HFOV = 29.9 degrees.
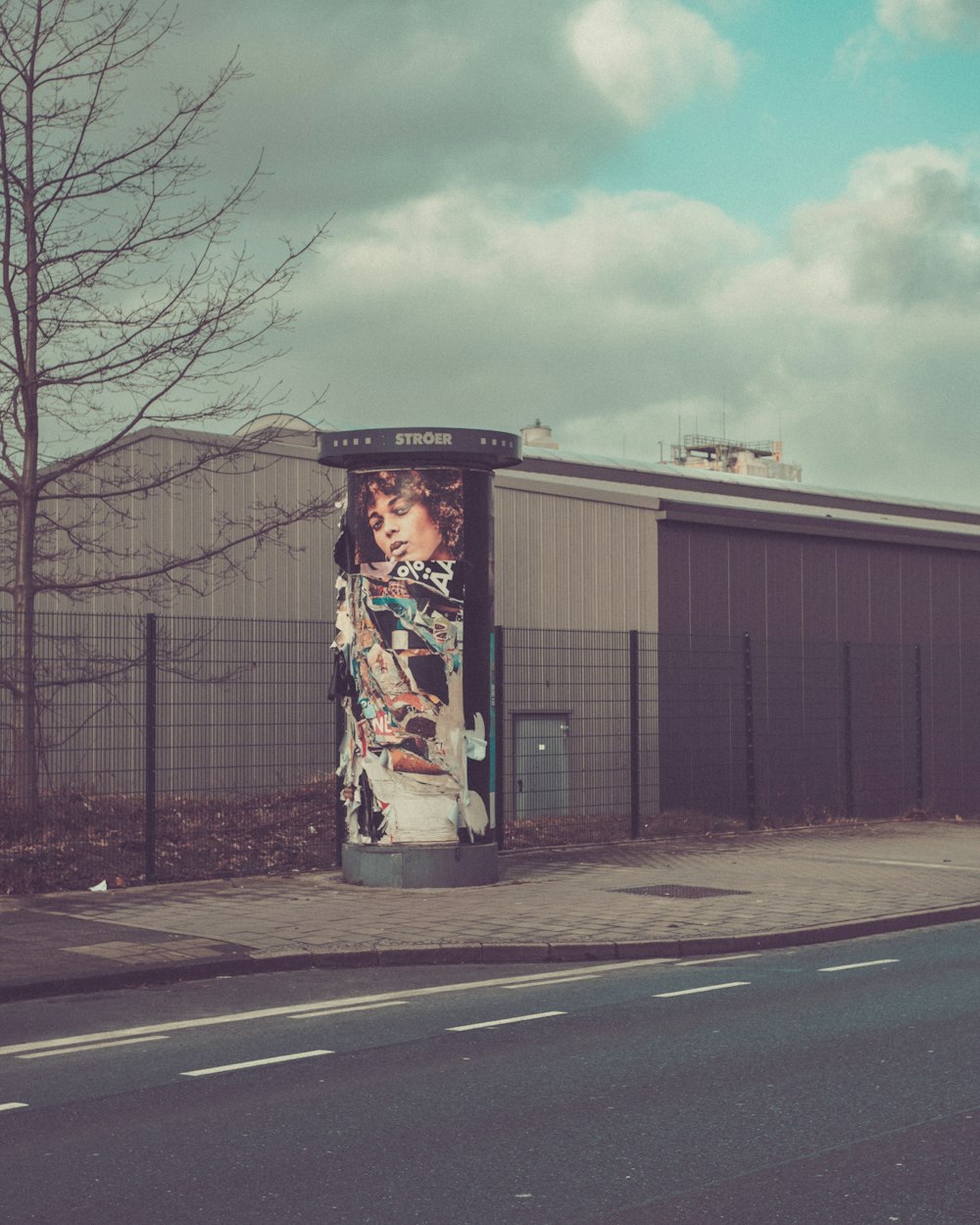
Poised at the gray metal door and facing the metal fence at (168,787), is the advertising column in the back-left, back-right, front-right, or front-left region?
front-left

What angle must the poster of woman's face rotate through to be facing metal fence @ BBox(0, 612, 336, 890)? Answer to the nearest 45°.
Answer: approximately 135° to its right

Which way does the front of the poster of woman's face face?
toward the camera

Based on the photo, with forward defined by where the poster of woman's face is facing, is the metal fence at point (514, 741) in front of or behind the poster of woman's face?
behind

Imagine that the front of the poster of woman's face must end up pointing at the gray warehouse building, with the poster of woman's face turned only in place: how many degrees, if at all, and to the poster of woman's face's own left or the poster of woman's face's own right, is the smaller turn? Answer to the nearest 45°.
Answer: approximately 180°
